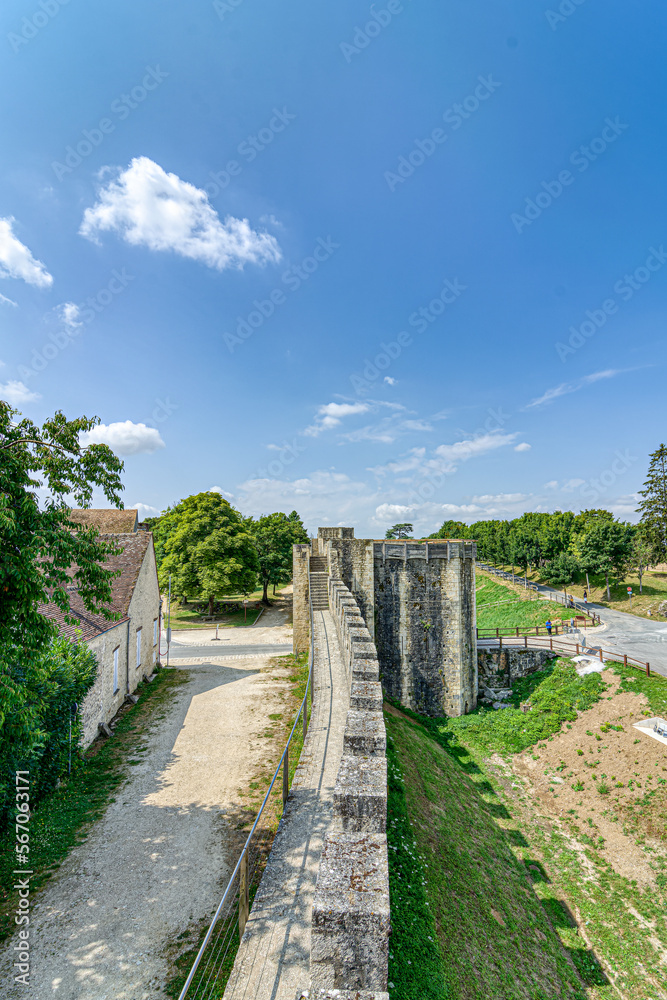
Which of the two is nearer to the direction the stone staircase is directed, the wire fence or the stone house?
the wire fence

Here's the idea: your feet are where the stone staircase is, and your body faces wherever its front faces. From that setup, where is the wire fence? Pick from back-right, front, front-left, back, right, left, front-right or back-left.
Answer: front

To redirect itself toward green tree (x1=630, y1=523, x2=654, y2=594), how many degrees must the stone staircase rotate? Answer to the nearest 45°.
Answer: approximately 135° to its left

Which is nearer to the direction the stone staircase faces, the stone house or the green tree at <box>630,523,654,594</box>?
the stone house

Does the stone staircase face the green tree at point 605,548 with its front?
no

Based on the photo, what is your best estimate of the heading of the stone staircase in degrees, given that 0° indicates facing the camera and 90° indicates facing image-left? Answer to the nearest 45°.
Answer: approximately 0°

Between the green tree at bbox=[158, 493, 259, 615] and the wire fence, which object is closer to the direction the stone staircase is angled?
the wire fence

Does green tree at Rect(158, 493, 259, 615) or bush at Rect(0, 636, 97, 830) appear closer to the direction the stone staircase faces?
the bush

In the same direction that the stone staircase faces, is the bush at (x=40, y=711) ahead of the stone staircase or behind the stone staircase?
ahead

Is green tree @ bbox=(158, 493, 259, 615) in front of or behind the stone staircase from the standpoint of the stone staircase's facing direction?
behind

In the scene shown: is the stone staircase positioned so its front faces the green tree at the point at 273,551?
no

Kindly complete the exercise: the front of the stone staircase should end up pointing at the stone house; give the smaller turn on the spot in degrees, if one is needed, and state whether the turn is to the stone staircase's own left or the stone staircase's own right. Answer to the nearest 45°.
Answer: approximately 45° to the stone staircase's own right

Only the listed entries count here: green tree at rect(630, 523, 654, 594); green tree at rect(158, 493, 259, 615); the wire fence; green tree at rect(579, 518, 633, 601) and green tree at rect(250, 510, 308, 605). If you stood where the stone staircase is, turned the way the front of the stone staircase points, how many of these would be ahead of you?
1

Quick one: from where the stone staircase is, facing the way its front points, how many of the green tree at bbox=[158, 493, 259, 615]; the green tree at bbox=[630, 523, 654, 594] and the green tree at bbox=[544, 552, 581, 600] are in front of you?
0

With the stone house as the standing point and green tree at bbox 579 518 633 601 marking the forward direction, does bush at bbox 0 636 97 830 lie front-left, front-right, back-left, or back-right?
back-right
